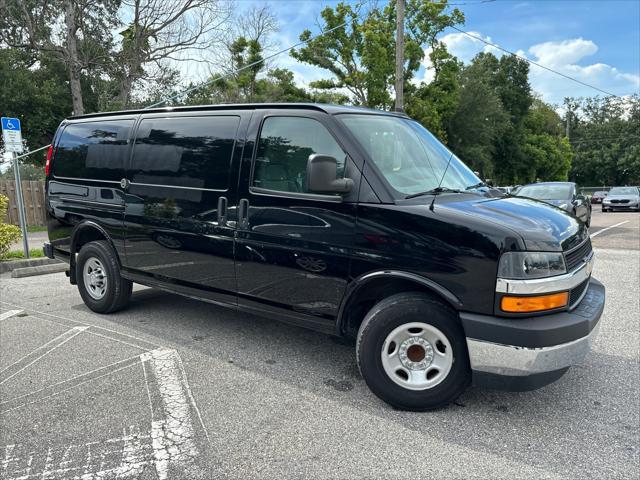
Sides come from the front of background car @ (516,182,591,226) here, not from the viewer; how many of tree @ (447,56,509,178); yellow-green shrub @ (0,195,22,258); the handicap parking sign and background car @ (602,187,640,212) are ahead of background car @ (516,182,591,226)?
2

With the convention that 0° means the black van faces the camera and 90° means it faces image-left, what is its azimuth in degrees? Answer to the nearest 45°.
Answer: approximately 315°

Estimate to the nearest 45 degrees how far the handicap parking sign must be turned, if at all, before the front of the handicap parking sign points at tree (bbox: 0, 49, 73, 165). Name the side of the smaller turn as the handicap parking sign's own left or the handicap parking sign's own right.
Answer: approximately 180°

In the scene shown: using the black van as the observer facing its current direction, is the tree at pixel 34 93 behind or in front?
behind

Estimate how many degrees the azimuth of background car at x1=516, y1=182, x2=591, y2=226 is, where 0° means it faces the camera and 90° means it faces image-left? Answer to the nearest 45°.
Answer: approximately 45°

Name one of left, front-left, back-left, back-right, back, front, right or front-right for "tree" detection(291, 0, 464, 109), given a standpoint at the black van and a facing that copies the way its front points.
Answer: back-left

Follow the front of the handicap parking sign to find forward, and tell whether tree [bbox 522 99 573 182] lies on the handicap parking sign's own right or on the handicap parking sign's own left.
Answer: on the handicap parking sign's own left

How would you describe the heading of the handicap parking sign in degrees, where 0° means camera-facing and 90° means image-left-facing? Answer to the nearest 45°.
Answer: approximately 0°

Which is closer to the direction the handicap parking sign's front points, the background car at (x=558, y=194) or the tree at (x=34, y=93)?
the background car

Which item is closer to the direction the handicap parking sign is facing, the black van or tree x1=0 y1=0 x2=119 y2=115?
the black van
